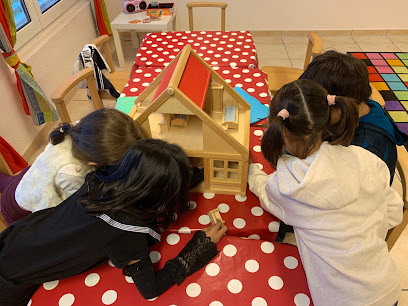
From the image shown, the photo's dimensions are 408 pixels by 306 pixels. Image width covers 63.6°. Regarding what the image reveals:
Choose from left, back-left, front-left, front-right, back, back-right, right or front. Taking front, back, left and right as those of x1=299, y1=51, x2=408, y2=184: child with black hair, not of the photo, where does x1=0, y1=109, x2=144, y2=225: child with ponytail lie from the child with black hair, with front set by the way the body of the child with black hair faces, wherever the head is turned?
front-left

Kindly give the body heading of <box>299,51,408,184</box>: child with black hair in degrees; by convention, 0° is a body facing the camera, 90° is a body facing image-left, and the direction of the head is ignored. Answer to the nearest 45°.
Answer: approximately 90°

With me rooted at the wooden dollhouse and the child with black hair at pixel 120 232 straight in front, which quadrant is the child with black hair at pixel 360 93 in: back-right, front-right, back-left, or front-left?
back-left

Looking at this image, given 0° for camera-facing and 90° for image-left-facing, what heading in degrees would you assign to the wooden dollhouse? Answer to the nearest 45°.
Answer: approximately 0°

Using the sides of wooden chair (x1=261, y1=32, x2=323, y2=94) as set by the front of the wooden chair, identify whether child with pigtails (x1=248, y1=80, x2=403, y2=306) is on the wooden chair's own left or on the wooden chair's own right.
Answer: on the wooden chair's own left

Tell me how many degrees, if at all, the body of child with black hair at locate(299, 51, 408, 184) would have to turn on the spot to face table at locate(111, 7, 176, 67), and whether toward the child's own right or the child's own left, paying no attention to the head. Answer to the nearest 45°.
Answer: approximately 45° to the child's own right

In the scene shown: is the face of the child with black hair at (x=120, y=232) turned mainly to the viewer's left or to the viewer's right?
to the viewer's right

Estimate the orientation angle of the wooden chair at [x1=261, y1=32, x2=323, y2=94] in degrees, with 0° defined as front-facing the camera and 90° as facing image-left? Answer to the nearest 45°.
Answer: approximately 90°

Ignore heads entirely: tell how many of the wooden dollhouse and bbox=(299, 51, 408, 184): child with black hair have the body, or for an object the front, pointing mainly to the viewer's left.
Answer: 1

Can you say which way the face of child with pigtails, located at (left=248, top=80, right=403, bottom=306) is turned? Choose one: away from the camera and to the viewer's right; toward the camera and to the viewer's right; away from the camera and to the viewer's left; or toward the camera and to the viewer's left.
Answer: away from the camera and to the viewer's left
